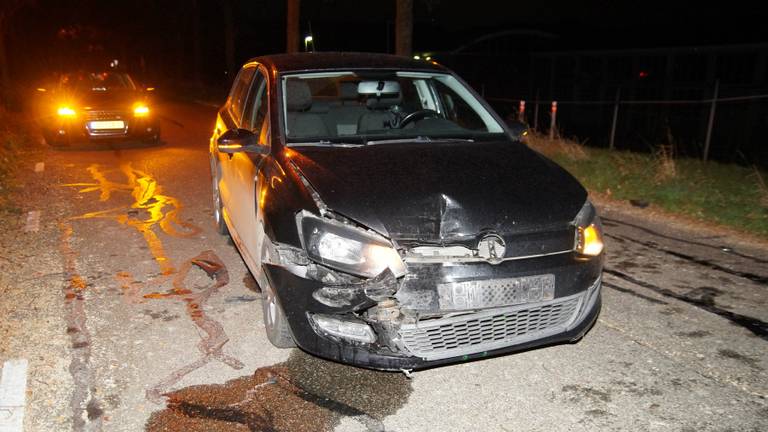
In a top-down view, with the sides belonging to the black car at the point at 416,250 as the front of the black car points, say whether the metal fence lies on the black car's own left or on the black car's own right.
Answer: on the black car's own left

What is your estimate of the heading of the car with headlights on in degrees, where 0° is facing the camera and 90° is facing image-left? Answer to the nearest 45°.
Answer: approximately 0°

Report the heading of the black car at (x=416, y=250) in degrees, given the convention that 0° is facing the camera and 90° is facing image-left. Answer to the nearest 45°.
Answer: approximately 315°

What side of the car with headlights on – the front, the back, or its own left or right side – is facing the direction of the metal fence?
left
